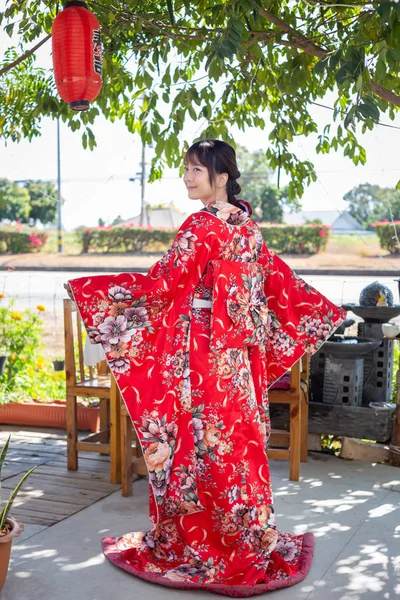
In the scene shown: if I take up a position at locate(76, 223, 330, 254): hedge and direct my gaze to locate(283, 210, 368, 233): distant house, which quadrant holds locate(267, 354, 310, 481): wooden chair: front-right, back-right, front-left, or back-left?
back-right

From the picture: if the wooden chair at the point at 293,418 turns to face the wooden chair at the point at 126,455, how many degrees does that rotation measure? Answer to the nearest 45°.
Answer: approximately 45° to its left

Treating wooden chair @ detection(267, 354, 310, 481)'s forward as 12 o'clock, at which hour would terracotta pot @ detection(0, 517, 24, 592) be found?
The terracotta pot is roughly at 10 o'clock from the wooden chair.

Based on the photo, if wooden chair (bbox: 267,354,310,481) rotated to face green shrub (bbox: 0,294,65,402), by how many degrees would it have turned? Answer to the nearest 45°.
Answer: approximately 45° to its right

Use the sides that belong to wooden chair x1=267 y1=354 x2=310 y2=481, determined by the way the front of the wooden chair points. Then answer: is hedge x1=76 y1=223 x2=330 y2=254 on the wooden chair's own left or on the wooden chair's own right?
on the wooden chair's own right

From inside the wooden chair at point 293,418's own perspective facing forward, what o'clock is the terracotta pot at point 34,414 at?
The terracotta pot is roughly at 1 o'clock from the wooden chair.

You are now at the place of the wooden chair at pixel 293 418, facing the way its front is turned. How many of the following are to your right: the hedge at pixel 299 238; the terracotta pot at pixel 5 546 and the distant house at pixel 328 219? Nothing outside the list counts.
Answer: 2

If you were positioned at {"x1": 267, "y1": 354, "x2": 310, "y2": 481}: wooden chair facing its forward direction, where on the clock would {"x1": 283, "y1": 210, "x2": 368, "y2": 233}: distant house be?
The distant house is roughly at 3 o'clock from the wooden chair.

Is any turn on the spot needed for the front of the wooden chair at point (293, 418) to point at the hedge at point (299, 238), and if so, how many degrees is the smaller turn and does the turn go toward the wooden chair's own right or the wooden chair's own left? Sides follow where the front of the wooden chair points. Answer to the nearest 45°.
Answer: approximately 90° to the wooden chair's own right

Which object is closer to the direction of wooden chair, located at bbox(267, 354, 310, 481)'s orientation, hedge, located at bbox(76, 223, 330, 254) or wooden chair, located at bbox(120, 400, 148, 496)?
the wooden chair

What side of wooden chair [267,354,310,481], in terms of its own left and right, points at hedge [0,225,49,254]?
right

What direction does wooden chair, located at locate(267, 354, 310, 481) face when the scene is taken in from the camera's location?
facing to the left of the viewer
